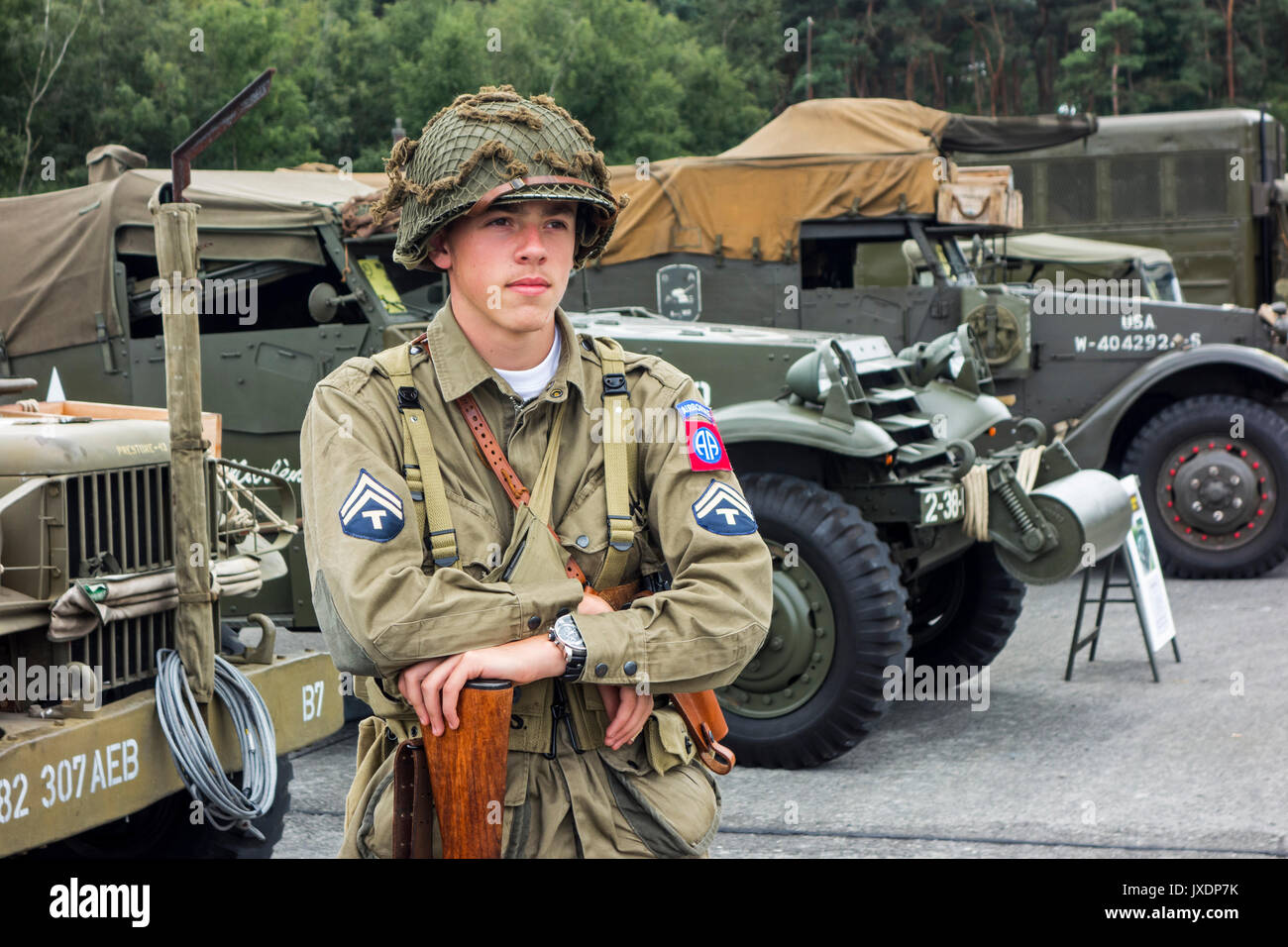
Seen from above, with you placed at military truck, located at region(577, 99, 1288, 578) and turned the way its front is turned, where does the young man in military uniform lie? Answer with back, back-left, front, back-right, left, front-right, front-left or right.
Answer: right

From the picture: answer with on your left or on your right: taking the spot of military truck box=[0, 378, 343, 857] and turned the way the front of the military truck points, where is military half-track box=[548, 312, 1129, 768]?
on your left

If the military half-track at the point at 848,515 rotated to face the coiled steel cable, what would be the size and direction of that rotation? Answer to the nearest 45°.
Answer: approximately 90° to its right

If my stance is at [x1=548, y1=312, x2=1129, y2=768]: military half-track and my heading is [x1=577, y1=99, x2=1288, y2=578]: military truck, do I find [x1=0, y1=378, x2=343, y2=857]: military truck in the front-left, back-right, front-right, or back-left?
back-left

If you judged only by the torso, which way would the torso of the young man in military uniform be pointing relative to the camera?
toward the camera

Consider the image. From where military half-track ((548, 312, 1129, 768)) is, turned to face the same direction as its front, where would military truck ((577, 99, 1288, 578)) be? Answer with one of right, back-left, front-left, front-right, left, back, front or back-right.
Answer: back-left

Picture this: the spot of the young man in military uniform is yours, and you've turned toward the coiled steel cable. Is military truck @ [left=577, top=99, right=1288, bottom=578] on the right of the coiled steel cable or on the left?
right

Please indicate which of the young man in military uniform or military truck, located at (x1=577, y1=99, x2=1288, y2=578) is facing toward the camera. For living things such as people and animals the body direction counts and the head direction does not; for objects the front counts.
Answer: the young man in military uniform

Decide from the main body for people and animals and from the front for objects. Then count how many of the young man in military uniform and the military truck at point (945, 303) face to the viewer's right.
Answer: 1

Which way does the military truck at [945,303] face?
to the viewer's right

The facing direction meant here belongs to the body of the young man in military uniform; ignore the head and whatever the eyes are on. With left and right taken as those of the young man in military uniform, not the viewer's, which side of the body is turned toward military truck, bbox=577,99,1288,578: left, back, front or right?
back
